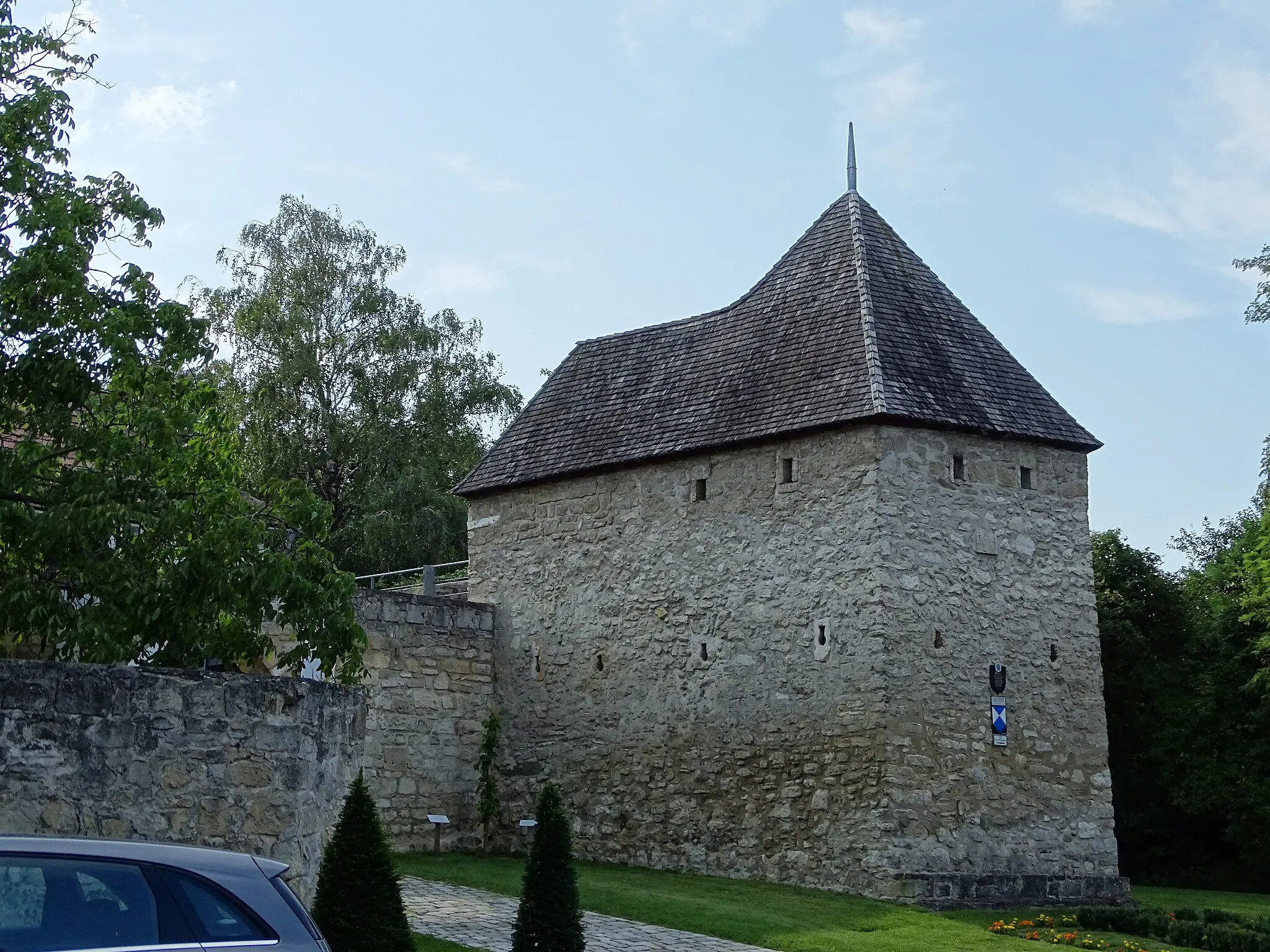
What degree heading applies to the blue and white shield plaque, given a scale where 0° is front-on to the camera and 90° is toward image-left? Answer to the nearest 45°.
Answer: approximately 315°

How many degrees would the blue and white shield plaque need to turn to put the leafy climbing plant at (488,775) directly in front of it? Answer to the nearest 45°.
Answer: approximately 135° to its right

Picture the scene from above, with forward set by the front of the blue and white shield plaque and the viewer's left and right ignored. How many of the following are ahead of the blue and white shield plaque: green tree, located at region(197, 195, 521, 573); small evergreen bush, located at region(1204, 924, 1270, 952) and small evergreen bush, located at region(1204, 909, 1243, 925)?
2

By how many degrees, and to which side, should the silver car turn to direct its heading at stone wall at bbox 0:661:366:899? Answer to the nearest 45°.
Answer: approximately 90° to its right

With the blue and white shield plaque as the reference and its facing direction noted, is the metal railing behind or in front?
behind

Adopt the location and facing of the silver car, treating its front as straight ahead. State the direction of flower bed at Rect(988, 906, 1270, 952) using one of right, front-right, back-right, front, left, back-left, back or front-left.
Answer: back-right

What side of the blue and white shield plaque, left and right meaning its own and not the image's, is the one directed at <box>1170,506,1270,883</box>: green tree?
left

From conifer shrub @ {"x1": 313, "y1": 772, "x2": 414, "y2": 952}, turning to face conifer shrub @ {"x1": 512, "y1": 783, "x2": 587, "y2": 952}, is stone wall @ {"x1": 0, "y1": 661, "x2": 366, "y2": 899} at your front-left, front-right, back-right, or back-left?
back-left

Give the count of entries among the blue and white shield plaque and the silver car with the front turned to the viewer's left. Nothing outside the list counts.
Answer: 1

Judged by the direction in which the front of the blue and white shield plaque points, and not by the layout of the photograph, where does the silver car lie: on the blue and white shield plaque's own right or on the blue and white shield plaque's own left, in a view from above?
on the blue and white shield plaque's own right

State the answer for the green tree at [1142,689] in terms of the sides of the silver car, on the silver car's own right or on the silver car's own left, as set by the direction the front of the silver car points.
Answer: on the silver car's own right

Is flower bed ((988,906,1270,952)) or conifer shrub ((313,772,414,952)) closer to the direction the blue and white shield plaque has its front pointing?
the flower bed

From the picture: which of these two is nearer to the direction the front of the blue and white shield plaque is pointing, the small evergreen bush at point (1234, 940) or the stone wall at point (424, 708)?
the small evergreen bush

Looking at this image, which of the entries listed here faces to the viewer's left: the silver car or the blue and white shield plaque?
the silver car

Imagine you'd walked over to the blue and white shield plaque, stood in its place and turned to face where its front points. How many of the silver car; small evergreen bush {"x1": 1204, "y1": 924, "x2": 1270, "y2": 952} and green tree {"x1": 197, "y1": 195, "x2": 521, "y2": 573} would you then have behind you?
1
